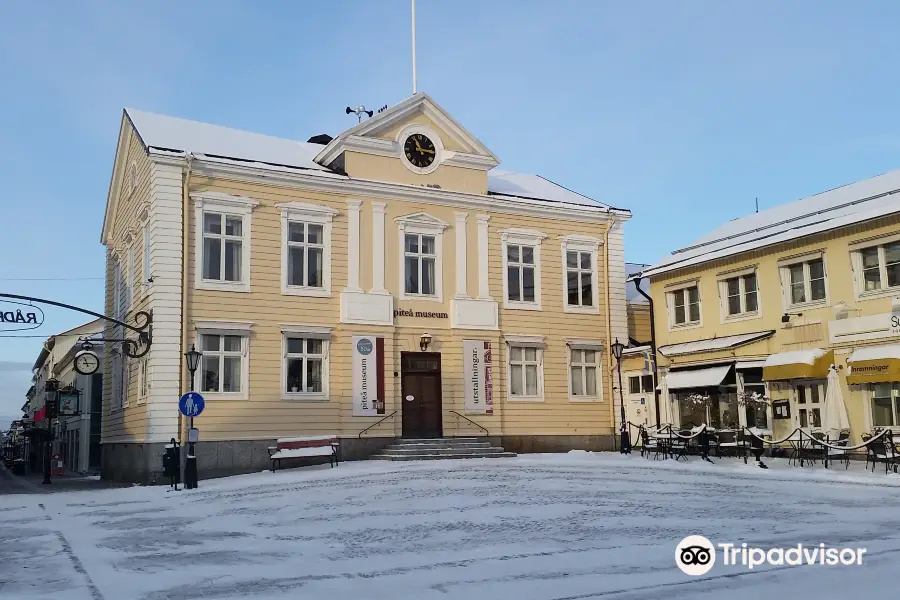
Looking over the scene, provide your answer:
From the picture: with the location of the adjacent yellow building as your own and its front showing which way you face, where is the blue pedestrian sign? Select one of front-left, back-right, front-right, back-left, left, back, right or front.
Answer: front

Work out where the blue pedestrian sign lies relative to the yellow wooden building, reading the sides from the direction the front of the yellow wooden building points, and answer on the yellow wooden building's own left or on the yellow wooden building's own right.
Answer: on the yellow wooden building's own right

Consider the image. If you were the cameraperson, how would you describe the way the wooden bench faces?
facing the viewer

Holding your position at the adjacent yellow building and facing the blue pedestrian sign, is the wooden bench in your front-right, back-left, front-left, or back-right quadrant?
front-right

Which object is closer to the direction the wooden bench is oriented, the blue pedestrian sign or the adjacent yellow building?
the blue pedestrian sign

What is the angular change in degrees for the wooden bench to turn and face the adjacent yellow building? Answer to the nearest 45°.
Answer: approximately 90° to its left

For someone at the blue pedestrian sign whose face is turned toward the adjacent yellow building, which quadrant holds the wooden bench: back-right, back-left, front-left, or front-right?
front-left

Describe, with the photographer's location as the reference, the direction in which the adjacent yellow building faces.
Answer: facing the viewer and to the left of the viewer

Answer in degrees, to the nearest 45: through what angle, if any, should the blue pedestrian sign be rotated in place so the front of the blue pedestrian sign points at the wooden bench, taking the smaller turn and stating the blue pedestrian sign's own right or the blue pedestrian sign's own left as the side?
approximately 135° to the blue pedestrian sign's own left

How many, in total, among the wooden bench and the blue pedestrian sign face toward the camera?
2
